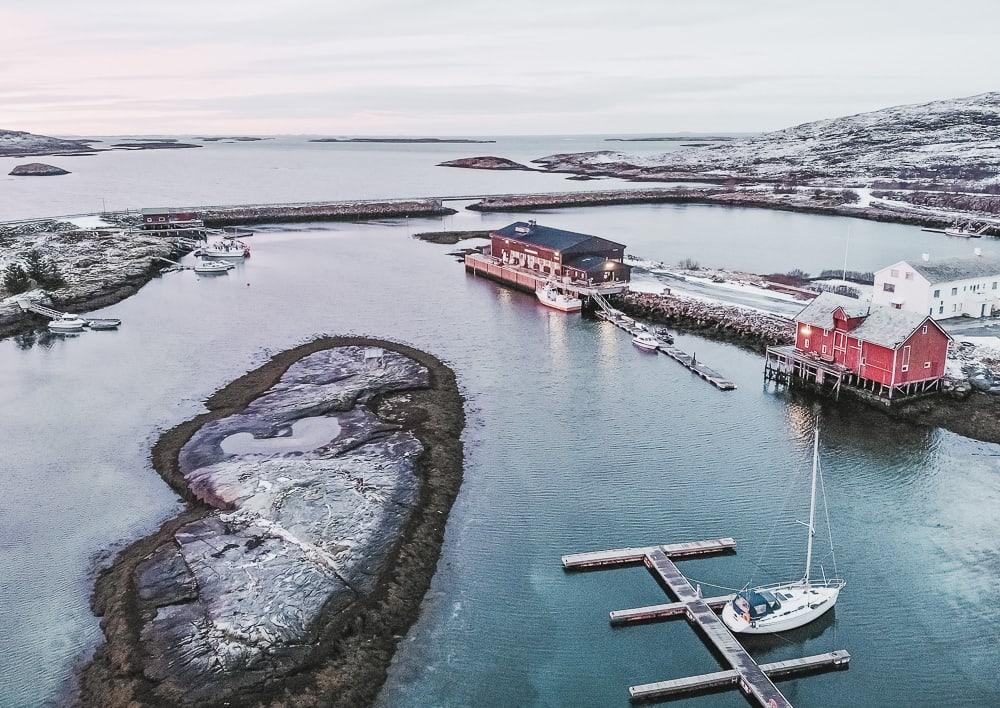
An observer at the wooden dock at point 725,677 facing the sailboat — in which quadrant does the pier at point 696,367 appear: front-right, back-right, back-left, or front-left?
front-left

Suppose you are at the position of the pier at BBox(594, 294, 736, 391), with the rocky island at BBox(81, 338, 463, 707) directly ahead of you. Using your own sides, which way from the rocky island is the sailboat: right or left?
left

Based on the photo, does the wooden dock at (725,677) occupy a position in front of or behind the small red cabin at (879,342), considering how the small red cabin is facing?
in front

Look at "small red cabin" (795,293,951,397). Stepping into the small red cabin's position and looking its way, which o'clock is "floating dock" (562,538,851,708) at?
The floating dock is roughly at 11 o'clock from the small red cabin.

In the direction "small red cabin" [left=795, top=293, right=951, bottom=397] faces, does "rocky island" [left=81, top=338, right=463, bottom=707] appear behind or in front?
in front

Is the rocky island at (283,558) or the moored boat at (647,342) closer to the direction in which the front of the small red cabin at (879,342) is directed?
the rocky island

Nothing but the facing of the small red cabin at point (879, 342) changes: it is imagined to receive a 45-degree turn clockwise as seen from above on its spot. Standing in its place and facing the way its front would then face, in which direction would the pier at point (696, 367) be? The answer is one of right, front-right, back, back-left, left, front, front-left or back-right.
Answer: front

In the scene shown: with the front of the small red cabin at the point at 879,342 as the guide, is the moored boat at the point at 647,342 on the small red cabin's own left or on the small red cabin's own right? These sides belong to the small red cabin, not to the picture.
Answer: on the small red cabin's own right

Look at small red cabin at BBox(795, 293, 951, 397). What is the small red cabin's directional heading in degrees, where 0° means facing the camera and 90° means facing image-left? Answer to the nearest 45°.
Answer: approximately 45°

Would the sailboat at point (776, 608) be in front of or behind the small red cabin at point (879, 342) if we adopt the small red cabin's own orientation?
in front
